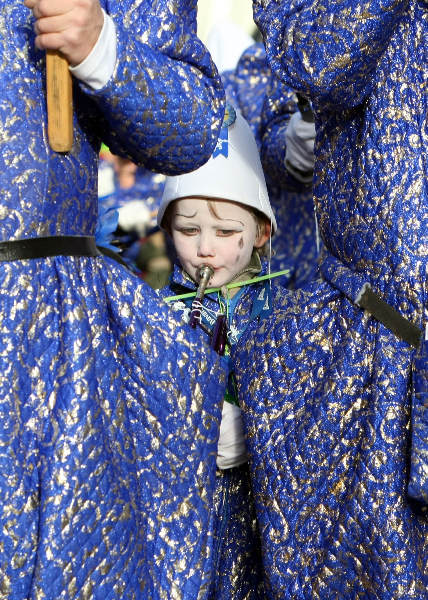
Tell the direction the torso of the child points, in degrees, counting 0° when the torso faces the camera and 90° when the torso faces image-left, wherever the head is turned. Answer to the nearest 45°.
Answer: approximately 0°
